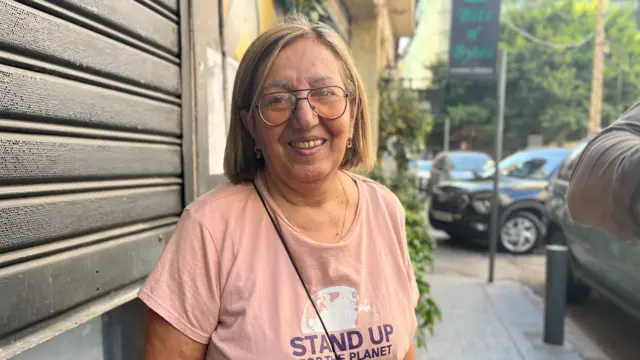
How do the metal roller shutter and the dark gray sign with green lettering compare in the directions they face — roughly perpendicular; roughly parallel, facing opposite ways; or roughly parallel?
roughly perpendicular

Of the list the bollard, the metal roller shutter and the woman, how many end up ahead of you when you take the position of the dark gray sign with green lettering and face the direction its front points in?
3

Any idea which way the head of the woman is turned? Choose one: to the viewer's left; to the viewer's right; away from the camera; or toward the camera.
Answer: toward the camera

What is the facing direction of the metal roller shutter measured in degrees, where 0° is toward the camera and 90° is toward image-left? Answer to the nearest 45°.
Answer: approximately 315°

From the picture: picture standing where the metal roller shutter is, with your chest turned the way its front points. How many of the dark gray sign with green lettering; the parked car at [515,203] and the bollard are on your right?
0

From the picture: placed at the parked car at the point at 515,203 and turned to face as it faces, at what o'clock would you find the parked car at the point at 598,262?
the parked car at the point at 598,262 is roughly at 10 o'clock from the parked car at the point at 515,203.

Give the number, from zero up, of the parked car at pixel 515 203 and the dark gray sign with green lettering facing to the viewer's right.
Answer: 0

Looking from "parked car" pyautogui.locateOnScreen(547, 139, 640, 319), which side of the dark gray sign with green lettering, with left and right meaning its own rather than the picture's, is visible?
front

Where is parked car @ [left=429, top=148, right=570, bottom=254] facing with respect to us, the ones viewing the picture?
facing the viewer and to the left of the viewer

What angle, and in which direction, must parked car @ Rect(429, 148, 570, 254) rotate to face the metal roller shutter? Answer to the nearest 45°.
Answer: approximately 45° to its left

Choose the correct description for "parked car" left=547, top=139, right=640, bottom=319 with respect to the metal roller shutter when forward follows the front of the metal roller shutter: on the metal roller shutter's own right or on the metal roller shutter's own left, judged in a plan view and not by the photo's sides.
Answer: on the metal roller shutter's own left

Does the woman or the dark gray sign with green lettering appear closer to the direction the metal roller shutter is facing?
the woman

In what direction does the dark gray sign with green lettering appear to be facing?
toward the camera

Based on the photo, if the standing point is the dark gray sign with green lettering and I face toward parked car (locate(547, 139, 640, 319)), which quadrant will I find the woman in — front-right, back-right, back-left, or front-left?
front-right

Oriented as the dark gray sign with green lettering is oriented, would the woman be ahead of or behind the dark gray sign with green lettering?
ahead

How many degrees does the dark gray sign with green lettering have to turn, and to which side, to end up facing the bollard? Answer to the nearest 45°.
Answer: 0° — it already faces it

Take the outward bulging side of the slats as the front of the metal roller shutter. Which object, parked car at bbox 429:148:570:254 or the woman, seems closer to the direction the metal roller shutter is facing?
the woman

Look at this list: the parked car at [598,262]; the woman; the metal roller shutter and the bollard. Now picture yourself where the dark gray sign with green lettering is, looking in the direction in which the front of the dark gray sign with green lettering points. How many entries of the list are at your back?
0
